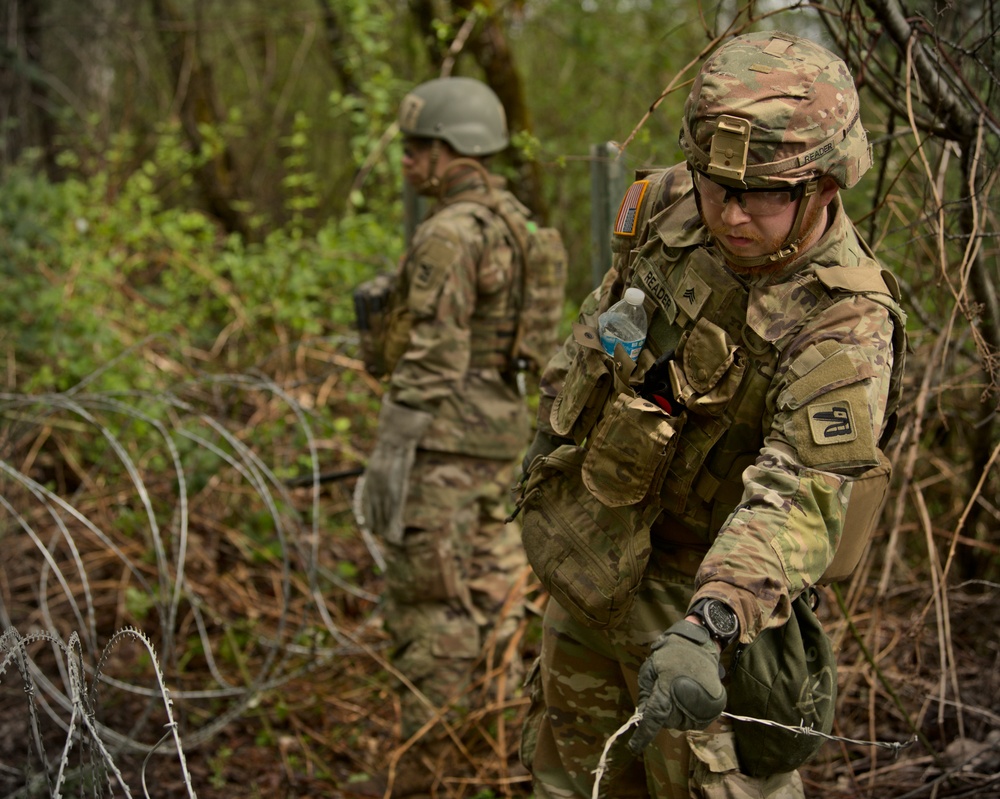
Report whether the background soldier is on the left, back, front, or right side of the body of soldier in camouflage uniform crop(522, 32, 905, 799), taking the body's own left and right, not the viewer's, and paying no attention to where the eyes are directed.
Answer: right

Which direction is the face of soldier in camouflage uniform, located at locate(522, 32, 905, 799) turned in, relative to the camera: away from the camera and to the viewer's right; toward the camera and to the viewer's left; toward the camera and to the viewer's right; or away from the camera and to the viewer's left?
toward the camera and to the viewer's left

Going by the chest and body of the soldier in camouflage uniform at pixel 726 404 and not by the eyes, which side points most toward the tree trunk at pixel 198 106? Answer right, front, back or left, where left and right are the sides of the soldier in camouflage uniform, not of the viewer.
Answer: right

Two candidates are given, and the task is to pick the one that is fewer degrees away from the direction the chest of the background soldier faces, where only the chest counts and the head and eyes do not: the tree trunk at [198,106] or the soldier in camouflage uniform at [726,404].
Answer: the tree trunk

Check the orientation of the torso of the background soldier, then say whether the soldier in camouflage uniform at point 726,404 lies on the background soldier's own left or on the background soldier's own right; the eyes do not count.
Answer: on the background soldier's own left

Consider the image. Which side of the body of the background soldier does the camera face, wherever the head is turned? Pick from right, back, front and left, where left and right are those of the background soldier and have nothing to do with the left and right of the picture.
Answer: left

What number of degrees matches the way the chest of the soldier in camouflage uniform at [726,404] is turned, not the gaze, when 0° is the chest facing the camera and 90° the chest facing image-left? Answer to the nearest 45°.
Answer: approximately 45°

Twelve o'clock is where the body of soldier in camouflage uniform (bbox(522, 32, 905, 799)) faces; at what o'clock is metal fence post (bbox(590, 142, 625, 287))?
The metal fence post is roughly at 4 o'clock from the soldier in camouflage uniform.

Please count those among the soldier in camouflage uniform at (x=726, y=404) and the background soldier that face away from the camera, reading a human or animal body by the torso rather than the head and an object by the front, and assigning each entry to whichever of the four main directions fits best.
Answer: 0

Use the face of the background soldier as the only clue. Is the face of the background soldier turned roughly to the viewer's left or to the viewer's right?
to the viewer's left
